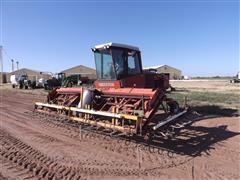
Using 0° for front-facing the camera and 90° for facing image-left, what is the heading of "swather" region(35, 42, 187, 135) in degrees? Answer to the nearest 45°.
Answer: approximately 45°
